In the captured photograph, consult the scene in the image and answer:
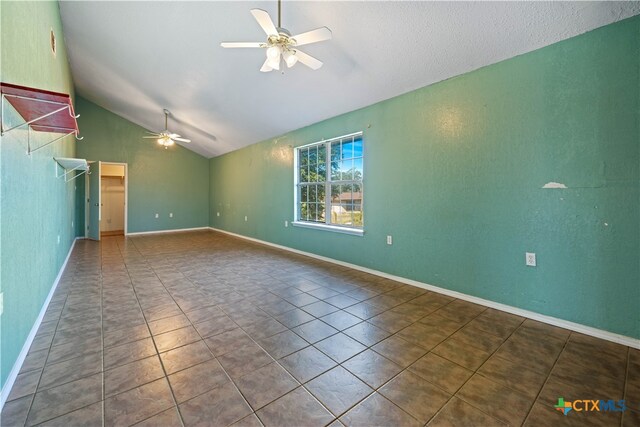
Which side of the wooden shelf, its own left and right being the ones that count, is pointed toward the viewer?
right

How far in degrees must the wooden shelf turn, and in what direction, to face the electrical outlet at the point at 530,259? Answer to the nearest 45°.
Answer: approximately 45° to its right
